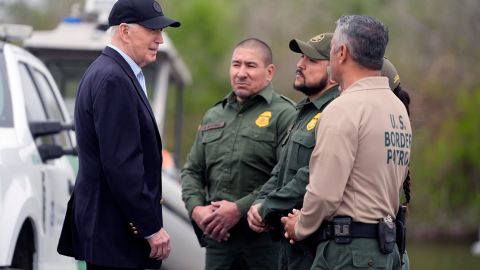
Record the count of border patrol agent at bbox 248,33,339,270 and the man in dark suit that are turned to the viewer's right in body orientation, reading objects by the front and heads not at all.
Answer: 1

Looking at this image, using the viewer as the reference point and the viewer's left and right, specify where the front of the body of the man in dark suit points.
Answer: facing to the right of the viewer

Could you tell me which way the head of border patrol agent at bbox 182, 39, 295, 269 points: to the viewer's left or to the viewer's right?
to the viewer's left

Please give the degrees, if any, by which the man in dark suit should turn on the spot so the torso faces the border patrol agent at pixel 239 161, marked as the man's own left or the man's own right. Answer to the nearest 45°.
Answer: approximately 45° to the man's own left

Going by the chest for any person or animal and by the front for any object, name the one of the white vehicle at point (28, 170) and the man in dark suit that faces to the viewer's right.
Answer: the man in dark suit

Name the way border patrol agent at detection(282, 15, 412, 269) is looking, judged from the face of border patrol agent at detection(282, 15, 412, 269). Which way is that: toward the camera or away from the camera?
away from the camera
